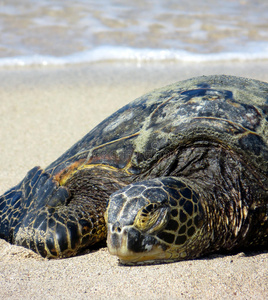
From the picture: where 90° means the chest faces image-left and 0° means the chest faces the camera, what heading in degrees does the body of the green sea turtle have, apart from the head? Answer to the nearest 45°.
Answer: approximately 45°
